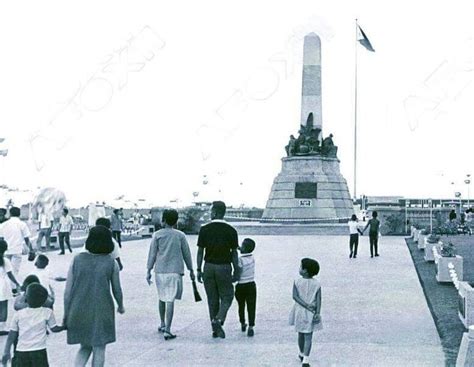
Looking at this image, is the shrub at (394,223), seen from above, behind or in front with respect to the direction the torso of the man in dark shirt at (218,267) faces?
in front

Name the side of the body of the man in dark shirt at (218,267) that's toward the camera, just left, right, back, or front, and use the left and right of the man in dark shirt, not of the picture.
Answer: back

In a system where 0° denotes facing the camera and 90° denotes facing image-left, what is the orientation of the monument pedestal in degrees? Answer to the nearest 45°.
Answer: approximately 0°

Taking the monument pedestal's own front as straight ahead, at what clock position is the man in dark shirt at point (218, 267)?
The man in dark shirt is roughly at 12 o'clock from the monument pedestal.

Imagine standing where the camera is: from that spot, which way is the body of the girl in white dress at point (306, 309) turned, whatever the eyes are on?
away from the camera

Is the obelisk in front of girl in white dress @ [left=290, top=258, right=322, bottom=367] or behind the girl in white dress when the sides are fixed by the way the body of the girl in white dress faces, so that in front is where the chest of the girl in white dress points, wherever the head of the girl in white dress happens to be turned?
in front

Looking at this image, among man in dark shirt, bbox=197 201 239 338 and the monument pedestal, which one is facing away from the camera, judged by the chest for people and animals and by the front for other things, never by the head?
the man in dark shirt
